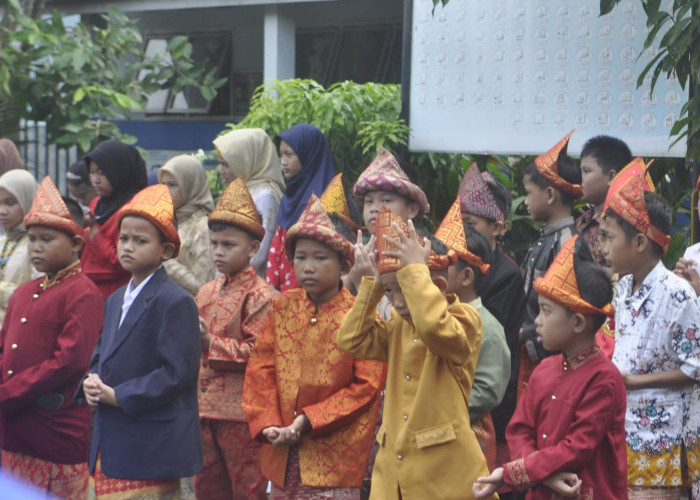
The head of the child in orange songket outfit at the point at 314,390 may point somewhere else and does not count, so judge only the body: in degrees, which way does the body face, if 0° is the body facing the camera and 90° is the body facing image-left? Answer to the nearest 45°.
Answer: approximately 45°

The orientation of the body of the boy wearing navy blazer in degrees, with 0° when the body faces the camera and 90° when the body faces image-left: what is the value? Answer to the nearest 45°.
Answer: approximately 45°

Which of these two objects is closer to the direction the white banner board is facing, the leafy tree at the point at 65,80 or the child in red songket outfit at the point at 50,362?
the child in red songket outfit

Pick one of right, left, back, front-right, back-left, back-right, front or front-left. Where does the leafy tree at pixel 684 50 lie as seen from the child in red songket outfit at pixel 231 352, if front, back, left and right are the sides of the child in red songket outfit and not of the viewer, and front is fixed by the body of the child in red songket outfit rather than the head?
back-left

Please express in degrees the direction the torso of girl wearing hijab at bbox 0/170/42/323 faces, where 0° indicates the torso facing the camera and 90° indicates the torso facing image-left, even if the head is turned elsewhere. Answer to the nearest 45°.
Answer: approximately 45°

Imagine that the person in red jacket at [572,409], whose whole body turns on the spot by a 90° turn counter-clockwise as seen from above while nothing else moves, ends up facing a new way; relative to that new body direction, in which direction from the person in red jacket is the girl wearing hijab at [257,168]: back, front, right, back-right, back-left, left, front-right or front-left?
back

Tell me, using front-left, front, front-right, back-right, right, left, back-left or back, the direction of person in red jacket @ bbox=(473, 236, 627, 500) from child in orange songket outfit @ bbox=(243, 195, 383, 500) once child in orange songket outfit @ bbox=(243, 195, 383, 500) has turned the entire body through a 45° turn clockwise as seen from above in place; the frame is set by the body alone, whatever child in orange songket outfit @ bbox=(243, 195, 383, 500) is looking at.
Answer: back-left

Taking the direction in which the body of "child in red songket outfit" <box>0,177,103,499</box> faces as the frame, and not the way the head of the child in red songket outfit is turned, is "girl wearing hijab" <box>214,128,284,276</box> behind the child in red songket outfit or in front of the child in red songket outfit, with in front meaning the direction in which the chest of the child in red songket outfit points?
behind

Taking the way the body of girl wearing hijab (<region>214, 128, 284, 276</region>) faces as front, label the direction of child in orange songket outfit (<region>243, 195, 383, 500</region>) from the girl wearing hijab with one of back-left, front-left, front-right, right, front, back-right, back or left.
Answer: left

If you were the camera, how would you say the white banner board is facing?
facing the viewer

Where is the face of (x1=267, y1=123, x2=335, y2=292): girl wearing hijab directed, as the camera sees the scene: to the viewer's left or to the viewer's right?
to the viewer's left
